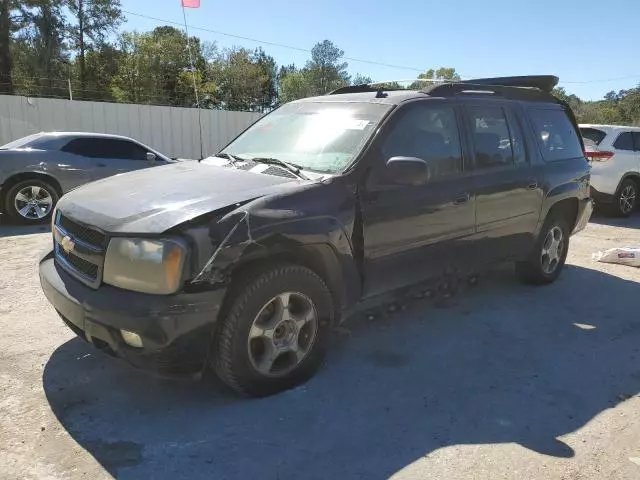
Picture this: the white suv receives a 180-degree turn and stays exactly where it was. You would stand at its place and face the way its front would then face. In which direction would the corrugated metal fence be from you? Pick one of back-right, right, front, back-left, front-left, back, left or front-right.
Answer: front-right

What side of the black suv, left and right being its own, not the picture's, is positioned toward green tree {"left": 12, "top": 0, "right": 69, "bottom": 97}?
right

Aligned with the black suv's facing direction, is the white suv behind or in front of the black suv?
behind

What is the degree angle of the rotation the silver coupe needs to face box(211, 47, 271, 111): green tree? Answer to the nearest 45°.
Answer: approximately 90° to its left

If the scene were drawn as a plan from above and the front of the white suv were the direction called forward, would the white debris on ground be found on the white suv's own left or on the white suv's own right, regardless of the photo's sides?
on the white suv's own right

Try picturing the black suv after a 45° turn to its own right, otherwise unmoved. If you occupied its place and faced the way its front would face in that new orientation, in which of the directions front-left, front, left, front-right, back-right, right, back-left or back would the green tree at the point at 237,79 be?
right

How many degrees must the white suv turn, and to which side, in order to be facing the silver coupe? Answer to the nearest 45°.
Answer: approximately 180°

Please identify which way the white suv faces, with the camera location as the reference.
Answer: facing away from the viewer and to the right of the viewer

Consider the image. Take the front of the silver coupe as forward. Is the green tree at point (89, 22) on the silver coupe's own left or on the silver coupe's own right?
on the silver coupe's own left

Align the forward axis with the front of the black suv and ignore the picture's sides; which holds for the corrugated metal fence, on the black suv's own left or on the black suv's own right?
on the black suv's own right

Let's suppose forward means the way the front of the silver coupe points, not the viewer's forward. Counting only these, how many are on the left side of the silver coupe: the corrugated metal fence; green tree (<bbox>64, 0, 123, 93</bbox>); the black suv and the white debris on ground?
2

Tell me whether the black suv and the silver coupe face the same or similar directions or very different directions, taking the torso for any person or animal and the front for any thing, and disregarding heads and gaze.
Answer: very different directions

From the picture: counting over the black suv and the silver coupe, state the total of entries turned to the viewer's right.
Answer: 1

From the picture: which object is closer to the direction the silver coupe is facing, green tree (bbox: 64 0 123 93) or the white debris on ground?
the white debris on ground

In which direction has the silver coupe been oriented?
to the viewer's right
